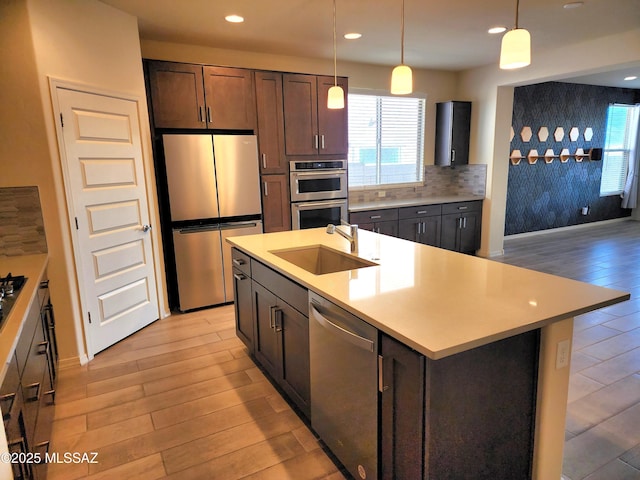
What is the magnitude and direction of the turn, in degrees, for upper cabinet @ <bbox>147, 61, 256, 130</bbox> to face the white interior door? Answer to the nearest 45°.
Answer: approximately 45° to its right

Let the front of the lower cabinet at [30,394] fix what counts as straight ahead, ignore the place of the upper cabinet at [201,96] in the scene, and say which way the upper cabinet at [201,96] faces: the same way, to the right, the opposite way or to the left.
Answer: to the right

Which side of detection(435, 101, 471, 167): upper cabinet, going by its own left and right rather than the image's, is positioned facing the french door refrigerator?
right

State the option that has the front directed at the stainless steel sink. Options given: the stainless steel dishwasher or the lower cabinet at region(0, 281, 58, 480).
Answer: the lower cabinet

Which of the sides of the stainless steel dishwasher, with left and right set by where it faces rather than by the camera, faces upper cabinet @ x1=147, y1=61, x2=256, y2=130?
right

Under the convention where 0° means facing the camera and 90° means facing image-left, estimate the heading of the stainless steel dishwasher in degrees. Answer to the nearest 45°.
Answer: approximately 45°

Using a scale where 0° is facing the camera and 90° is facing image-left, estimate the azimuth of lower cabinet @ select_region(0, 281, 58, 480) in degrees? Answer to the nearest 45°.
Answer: approximately 270°

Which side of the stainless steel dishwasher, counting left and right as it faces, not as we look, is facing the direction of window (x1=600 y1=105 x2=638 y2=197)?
back

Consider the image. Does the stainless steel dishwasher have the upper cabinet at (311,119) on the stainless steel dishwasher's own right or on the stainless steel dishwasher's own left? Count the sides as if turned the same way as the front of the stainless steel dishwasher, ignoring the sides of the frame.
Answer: on the stainless steel dishwasher's own right

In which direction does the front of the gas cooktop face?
to the viewer's right

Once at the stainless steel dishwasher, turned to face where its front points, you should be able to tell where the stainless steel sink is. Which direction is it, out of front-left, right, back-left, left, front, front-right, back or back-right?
back-right

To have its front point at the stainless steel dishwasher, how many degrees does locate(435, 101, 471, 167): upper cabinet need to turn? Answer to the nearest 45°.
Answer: approximately 45° to its right

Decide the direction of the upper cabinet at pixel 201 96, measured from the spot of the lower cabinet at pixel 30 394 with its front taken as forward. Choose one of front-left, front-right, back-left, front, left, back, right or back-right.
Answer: front-left

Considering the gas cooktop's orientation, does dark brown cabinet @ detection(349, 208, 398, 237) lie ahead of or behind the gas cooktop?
ahead
